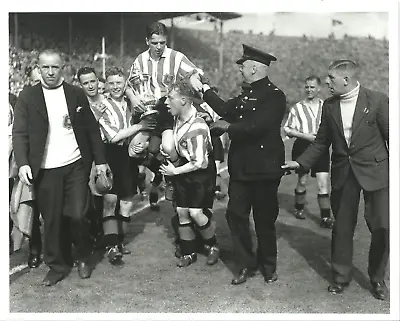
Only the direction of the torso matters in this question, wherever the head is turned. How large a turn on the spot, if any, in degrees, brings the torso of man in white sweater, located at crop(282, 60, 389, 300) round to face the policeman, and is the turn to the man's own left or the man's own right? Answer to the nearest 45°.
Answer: approximately 45° to the man's own right

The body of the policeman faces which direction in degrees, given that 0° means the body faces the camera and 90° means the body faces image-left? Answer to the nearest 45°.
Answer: approximately 45°

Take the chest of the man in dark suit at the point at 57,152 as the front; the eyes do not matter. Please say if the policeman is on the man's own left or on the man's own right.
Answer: on the man's own left

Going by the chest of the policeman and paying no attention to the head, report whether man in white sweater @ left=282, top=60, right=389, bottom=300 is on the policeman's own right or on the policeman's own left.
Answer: on the policeman's own left

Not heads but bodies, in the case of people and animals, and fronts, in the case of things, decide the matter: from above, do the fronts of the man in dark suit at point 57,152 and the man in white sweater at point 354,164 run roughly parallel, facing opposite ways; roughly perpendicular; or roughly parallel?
roughly perpendicular

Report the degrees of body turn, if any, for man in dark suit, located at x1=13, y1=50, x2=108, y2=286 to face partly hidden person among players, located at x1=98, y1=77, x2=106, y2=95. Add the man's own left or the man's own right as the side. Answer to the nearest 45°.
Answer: approximately 135° to the man's own left

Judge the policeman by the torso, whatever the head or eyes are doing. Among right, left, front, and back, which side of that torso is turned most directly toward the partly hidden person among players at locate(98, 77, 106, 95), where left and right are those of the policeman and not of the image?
right

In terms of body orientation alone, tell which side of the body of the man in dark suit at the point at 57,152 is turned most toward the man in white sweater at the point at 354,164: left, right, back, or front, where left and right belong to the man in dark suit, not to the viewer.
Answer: left

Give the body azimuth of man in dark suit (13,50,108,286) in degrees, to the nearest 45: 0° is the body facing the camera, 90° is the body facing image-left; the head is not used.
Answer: approximately 0°

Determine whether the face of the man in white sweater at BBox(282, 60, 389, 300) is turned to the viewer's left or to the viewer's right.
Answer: to the viewer's left

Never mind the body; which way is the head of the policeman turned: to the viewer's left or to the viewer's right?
to the viewer's left
